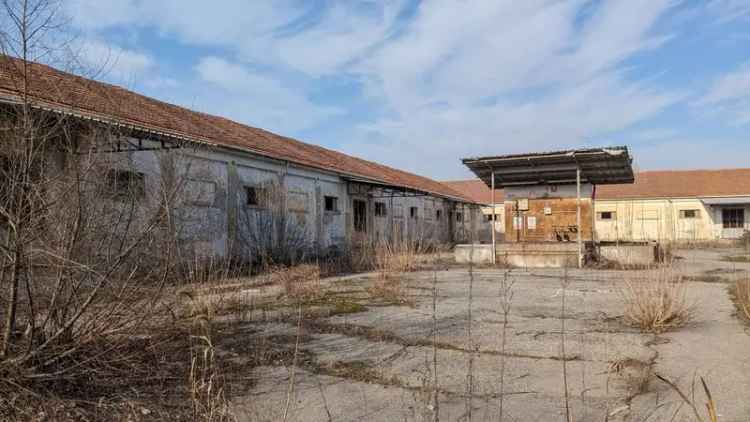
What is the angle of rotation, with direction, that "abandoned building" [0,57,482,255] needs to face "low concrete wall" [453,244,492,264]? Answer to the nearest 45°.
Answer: approximately 45° to its left

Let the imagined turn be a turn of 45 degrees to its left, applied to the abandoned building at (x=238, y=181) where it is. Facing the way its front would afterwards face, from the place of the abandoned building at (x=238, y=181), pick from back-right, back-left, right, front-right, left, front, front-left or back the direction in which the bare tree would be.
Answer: right

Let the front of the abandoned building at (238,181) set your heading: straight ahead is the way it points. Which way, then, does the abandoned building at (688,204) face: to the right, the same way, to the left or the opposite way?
to the right

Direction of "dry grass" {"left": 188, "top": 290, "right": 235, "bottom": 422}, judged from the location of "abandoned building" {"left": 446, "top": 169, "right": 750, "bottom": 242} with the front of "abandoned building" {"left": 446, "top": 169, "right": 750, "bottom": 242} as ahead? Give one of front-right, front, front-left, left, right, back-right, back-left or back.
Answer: front

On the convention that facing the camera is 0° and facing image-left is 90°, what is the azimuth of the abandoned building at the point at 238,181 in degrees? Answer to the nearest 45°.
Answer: approximately 315°

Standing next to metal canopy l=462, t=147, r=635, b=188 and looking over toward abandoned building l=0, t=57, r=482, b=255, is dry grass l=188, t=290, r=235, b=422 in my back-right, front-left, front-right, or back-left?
front-left

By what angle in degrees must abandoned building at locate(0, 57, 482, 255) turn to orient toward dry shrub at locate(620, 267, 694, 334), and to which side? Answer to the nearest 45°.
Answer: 0° — it already faces it

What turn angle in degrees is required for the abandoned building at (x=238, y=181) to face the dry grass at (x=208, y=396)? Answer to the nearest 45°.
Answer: approximately 45° to its right

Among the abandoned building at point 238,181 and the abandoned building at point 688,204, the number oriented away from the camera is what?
0

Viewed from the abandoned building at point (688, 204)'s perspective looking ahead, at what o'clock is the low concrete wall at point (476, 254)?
The low concrete wall is roughly at 1 o'clock from the abandoned building.

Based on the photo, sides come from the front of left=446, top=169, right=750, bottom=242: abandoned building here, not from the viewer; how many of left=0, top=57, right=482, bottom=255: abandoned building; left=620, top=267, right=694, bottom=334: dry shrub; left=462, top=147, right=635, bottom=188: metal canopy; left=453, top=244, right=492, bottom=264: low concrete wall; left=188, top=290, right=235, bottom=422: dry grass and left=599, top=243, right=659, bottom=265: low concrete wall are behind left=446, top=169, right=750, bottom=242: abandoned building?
0

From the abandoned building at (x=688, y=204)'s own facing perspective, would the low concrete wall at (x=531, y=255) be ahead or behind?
ahead

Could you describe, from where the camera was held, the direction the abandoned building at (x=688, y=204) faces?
facing the viewer
